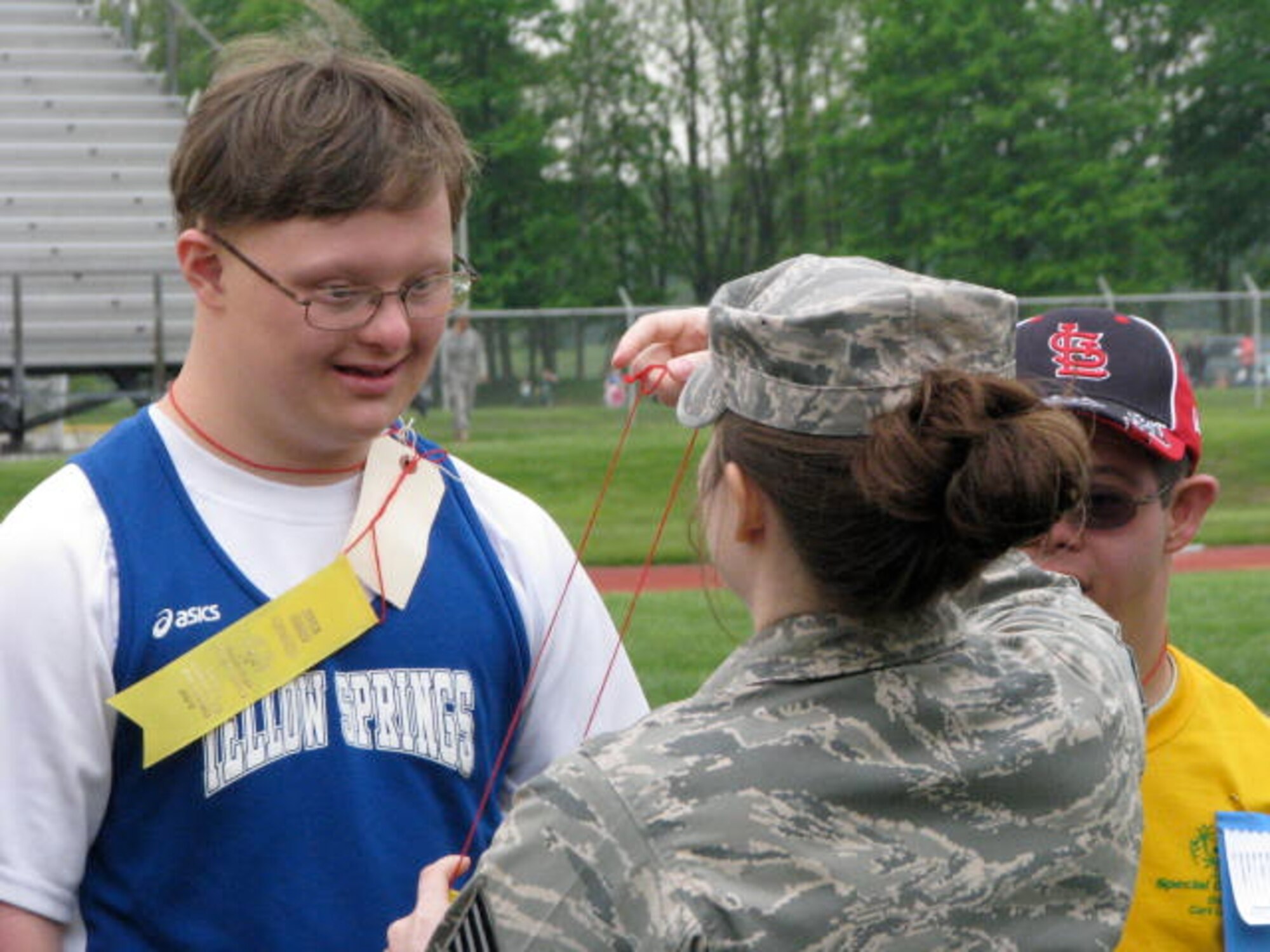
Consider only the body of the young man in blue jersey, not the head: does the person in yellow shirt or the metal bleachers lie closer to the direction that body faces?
the person in yellow shirt

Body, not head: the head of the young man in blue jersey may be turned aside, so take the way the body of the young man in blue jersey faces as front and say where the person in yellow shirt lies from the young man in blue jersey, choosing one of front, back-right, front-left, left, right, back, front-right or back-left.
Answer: front-left

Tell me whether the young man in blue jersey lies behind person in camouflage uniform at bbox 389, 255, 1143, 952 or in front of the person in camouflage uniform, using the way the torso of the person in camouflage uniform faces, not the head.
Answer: in front

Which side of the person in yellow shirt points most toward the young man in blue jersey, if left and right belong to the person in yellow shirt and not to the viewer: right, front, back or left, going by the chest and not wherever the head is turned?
front

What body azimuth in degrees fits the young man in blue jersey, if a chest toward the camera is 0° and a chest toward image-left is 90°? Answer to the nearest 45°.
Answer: approximately 315°

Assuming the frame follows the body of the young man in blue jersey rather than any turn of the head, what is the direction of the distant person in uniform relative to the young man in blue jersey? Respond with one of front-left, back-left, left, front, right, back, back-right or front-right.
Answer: back-left

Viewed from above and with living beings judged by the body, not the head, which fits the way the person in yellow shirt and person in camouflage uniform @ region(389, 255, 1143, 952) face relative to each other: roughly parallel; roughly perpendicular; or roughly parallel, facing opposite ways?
roughly perpendicular

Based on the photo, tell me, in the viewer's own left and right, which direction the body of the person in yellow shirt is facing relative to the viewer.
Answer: facing the viewer and to the left of the viewer

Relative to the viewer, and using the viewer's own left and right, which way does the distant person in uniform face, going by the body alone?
facing the viewer

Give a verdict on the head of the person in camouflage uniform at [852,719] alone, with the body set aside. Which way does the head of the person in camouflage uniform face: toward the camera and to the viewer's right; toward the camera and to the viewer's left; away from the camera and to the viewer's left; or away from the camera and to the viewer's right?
away from the camera and to the viewer's left

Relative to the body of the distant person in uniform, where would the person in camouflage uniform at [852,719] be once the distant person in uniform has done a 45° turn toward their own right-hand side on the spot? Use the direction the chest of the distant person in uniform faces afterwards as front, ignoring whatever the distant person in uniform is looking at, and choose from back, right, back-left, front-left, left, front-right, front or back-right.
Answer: front-left

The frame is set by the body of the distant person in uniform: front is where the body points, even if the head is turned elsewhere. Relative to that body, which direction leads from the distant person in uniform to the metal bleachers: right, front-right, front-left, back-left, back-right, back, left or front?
right

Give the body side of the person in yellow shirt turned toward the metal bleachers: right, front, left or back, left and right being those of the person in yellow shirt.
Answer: right

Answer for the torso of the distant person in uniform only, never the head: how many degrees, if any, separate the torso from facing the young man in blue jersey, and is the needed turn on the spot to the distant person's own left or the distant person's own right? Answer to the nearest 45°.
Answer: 0° — they already face them

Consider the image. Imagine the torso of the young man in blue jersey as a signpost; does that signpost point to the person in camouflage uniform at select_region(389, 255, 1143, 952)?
yes

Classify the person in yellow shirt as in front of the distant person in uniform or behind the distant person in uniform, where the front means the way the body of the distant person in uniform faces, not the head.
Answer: in front
